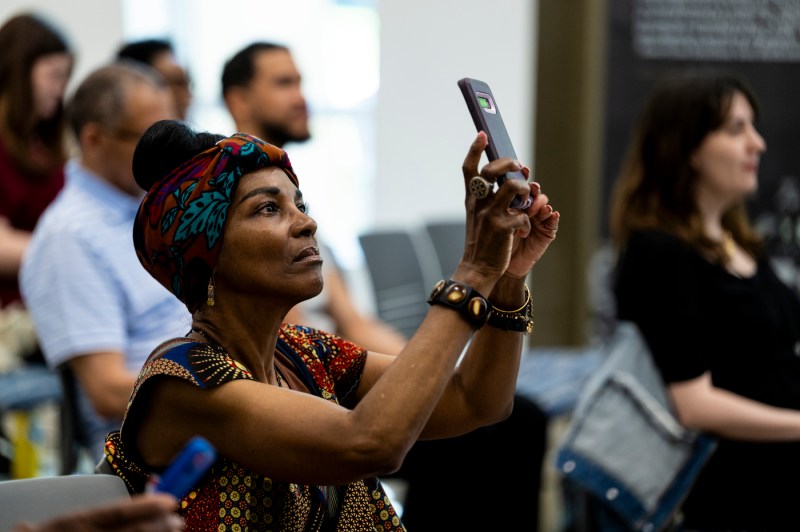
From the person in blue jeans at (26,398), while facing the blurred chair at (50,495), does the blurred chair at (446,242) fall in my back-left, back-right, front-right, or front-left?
back-left

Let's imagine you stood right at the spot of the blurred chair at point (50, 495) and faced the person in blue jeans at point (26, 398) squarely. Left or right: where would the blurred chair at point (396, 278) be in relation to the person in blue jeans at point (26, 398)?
right

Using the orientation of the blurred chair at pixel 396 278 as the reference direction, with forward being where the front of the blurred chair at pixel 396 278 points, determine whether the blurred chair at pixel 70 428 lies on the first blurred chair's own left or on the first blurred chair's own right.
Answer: on the first blurred chair's own right

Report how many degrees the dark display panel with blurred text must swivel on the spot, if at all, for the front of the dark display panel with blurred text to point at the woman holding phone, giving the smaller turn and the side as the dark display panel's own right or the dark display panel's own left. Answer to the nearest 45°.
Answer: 0° — it already faces them

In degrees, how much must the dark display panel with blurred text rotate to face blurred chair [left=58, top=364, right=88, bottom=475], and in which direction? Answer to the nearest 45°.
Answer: approximately 45° to its right
